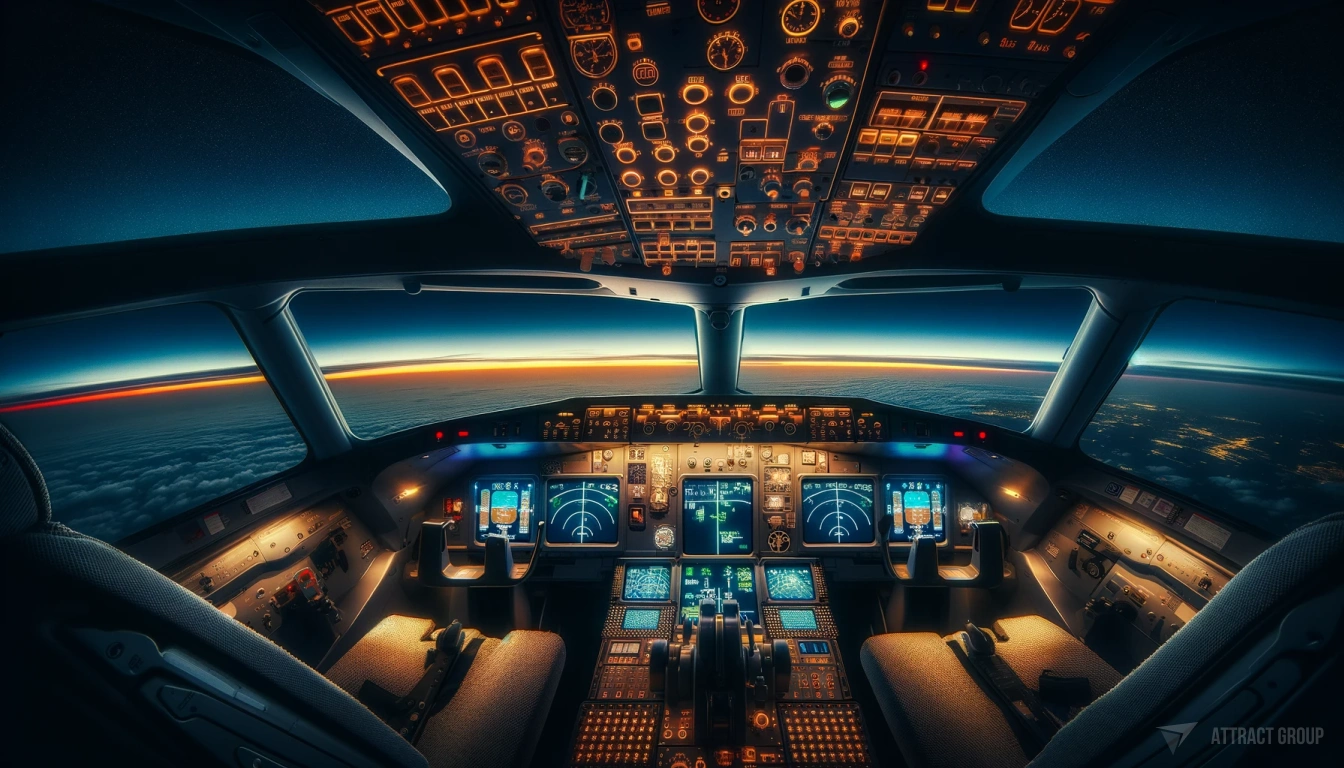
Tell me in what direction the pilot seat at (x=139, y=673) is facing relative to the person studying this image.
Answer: facing away from the viewer and to the right of the viewer
